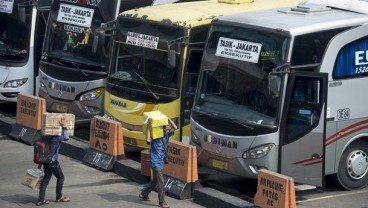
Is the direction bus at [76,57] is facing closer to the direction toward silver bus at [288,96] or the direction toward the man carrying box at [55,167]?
the man carrying box

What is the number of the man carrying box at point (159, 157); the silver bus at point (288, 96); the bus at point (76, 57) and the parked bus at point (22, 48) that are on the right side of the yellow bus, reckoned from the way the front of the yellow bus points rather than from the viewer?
2

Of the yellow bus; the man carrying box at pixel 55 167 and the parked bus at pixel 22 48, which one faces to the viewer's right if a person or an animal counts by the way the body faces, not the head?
the man carrying box

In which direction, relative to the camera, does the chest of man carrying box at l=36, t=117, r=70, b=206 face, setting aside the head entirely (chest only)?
to the viewer's right

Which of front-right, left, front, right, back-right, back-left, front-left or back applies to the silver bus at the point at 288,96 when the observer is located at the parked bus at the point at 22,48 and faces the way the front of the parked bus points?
left

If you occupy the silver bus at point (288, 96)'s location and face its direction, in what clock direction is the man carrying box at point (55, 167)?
The man carrying box is roughly at 1 o'clock from the silver bus.

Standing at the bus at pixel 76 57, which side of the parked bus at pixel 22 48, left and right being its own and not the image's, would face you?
left

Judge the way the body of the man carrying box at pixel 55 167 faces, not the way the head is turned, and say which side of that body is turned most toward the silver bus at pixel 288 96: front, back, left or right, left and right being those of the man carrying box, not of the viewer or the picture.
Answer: front

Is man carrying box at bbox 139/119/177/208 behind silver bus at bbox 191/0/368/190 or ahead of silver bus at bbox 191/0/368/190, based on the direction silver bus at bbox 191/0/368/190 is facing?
ahead

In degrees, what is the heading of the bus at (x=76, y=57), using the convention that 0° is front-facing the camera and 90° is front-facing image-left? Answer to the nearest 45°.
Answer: approximately 45°
